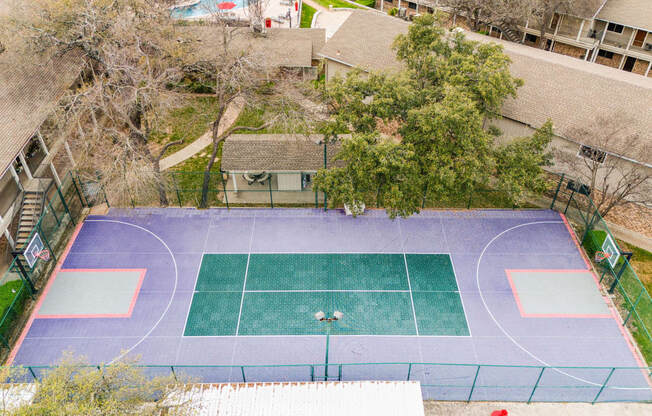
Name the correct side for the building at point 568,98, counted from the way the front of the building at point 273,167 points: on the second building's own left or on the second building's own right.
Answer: on the second building's own left

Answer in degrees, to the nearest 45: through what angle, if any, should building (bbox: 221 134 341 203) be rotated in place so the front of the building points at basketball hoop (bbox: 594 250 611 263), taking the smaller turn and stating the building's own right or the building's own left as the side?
approximately 45° to the building's own left

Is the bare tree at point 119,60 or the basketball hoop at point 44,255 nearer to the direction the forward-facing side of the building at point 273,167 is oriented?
the basketball hoop

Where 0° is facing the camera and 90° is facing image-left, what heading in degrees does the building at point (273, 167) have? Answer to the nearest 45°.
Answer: approximately 0°

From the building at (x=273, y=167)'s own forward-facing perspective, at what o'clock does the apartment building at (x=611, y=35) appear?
The apartment building is roughly at 8 o'clock from the building.

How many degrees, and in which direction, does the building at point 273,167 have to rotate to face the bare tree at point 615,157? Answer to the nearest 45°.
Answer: approximately 90° to its left

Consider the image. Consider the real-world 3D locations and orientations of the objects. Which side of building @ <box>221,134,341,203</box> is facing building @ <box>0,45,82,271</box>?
right

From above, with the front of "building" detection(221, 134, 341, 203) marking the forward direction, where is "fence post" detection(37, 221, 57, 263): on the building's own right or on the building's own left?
on the building's own right

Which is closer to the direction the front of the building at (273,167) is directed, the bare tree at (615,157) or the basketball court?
the basketball court
